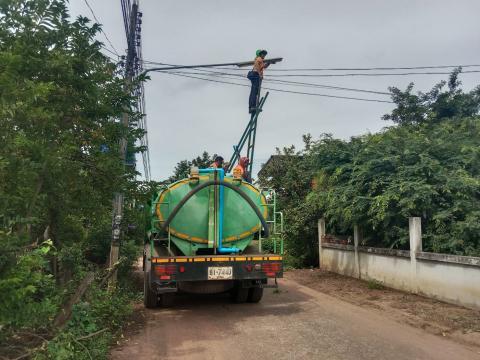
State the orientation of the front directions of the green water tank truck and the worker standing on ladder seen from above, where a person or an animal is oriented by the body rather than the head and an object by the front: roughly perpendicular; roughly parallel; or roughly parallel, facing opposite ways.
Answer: roughly perpendicular

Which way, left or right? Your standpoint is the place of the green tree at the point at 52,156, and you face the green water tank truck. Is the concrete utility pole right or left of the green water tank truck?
left

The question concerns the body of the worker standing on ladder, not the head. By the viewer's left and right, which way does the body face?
facing to the right of the viewer

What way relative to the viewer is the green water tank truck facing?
away from the camera

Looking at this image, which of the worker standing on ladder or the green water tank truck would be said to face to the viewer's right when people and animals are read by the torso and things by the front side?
the worker standing on ladder

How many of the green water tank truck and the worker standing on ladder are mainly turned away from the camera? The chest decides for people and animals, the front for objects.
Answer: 1

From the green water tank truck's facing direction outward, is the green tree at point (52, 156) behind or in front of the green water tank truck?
behind

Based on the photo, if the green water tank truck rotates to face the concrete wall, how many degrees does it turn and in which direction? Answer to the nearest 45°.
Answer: approximately 90° to its right
